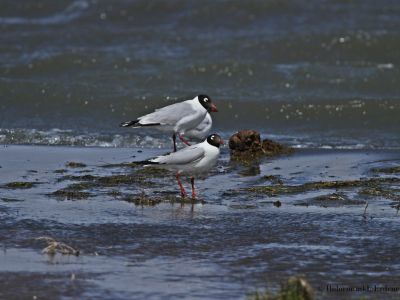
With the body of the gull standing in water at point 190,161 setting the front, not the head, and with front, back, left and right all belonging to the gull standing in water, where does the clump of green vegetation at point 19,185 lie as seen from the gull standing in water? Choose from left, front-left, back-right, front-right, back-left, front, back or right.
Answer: back

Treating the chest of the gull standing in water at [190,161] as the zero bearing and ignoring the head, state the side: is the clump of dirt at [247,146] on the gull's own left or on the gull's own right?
on the gull's own left

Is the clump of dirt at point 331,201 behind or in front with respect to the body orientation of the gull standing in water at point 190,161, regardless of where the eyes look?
in front

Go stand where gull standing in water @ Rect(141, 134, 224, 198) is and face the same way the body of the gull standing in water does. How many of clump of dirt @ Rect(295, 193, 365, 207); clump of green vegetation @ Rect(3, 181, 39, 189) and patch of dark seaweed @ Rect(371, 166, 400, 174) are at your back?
1

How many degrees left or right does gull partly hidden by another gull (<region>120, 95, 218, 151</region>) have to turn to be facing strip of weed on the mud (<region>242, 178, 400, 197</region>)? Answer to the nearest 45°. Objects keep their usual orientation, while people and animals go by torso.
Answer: approximately 45° to its right

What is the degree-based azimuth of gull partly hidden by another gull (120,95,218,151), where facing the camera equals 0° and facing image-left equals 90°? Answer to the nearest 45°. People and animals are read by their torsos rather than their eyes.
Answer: approximately 270°

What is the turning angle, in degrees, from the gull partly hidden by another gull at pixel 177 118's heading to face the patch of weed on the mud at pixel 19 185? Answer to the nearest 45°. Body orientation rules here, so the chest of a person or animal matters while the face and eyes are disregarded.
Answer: approximately 135° to its right

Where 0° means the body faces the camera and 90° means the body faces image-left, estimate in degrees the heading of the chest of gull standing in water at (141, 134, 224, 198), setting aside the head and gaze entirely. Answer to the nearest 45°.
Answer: approximately 270°
